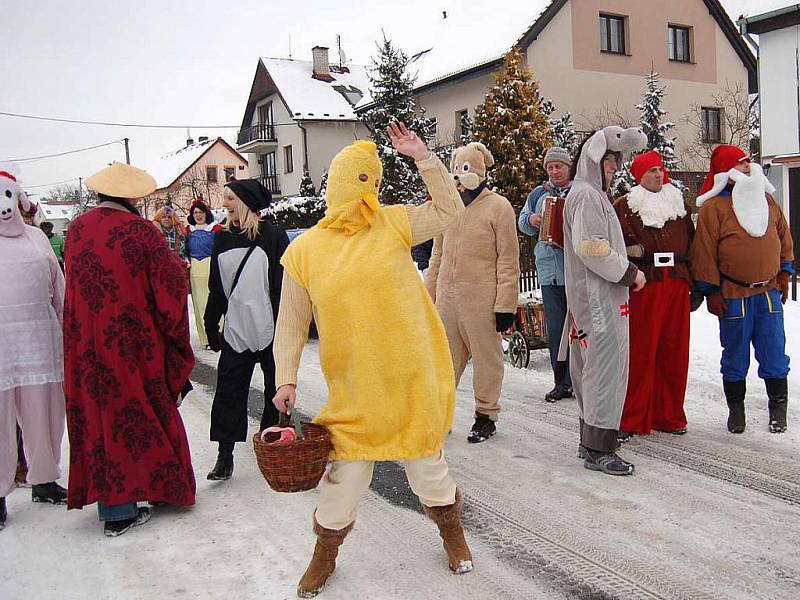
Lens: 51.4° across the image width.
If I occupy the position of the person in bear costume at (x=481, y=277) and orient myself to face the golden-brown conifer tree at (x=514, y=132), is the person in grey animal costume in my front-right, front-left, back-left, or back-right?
back-right

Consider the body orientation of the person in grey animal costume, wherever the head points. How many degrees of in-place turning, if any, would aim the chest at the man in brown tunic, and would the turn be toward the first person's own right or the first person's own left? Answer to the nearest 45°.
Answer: approximately 45° to the first person's own left

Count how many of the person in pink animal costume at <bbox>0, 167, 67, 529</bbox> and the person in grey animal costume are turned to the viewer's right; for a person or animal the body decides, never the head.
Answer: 1

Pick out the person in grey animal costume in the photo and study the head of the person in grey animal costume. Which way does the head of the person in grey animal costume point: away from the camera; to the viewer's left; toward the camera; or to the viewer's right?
to the viewer's right

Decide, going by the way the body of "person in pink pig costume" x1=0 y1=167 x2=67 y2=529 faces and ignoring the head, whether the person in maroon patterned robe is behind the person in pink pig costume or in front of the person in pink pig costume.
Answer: in front
